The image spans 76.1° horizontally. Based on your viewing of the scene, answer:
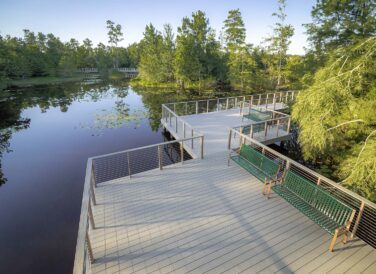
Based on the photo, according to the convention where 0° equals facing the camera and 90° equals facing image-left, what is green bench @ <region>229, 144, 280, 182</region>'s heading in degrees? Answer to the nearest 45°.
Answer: approximately 45°

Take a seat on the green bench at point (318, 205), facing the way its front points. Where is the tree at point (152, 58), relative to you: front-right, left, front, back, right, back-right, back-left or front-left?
right

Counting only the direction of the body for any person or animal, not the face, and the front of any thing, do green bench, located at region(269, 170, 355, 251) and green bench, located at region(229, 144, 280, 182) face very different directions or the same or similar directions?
same or similar directions

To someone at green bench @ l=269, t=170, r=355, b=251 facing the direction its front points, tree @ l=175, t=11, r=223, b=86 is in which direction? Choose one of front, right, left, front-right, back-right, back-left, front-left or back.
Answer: right

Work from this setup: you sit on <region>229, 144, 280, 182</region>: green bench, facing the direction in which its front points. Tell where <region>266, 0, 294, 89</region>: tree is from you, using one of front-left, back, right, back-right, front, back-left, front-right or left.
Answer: back-right

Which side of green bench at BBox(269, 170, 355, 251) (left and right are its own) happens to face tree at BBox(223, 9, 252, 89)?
right

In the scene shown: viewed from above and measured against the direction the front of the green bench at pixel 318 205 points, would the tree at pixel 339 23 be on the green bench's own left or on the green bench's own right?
on the green bench's own right

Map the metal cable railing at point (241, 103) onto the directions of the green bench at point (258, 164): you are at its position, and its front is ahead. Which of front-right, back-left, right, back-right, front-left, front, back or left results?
back-right

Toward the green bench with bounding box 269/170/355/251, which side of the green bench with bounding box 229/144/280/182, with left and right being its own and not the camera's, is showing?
left

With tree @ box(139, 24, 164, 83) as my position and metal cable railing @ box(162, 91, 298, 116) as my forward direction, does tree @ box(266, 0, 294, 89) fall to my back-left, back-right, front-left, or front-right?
front-left

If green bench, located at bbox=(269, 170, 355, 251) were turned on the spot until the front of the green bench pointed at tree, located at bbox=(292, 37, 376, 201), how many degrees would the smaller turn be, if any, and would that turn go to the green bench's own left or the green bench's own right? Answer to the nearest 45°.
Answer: approximately 135° to the green bench's own right

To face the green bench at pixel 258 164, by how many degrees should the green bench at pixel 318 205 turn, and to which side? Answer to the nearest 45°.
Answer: approximately 90° to its right

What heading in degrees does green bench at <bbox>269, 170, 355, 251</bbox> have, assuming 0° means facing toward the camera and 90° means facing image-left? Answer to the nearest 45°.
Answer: approximately 45°
